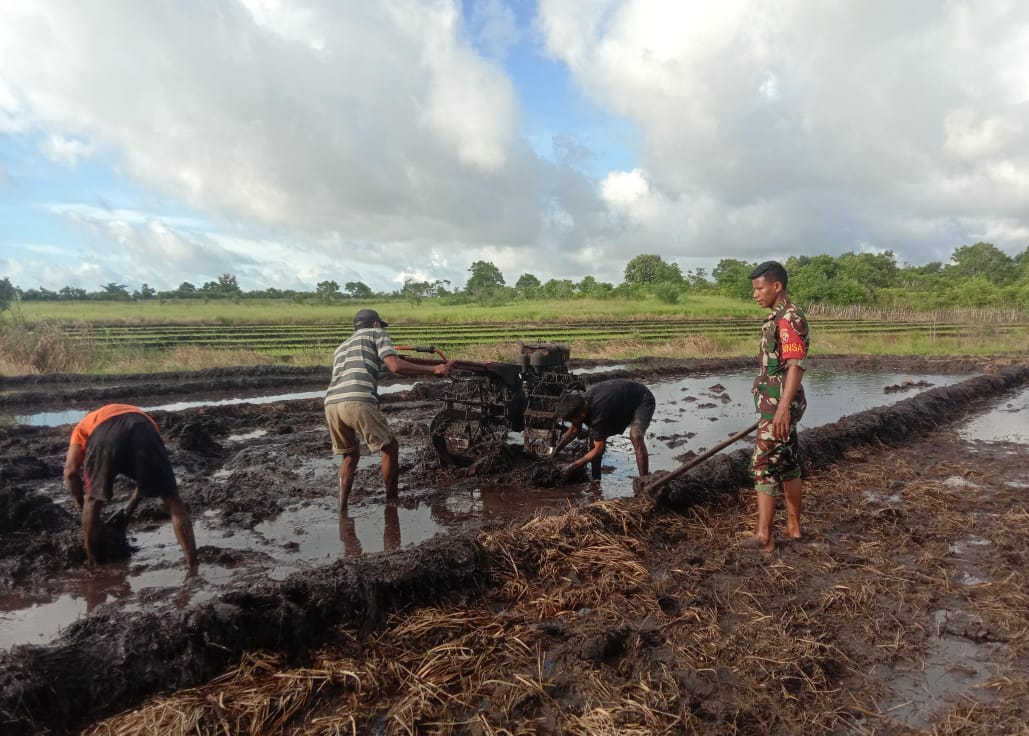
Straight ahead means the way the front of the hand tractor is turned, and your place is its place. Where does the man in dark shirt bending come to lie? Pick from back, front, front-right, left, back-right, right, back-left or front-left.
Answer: front

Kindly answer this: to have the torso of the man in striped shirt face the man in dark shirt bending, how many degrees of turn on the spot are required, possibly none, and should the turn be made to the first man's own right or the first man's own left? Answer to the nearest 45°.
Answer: approximately 45° to the first man's own right

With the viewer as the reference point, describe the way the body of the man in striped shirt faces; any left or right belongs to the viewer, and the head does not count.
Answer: facing away from the viewer and to the right of the viewer

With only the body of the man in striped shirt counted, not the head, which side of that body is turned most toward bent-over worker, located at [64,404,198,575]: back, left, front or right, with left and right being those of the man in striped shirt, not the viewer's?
back

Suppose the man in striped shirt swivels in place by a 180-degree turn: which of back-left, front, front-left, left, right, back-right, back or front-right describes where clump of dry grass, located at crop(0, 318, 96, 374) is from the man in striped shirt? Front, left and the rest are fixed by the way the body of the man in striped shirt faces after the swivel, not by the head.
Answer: right

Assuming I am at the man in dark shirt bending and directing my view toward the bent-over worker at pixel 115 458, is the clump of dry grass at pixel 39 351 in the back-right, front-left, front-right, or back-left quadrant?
front-right

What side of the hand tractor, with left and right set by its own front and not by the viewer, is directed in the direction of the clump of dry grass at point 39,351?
back

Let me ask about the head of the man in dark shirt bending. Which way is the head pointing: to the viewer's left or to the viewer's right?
to the viewer's left

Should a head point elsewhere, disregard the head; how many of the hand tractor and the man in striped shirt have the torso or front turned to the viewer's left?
0

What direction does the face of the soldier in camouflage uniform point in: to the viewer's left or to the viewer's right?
to the viewer's left

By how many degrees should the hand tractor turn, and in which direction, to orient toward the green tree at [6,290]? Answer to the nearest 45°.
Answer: approximately 90° to its left

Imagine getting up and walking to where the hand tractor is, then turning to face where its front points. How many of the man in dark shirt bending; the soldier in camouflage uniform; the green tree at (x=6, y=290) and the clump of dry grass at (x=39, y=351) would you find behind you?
2

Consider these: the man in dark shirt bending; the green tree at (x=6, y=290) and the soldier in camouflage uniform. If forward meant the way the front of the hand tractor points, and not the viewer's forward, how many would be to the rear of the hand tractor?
1

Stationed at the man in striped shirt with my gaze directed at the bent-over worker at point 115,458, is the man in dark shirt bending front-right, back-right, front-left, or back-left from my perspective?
back-left

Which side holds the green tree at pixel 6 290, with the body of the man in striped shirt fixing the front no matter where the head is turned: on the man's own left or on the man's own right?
on the man's own left
